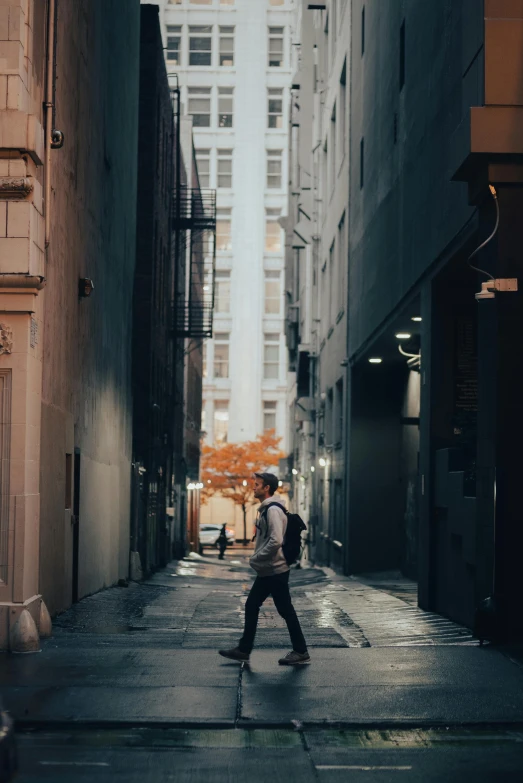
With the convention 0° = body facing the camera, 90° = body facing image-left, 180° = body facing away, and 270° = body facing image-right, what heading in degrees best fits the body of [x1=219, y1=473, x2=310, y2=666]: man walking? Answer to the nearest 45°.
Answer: approximately 90°

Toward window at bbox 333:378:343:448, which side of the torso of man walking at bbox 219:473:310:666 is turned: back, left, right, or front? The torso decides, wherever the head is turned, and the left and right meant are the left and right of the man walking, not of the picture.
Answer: right

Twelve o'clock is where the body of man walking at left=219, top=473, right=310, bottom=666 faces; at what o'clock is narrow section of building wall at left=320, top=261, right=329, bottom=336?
The narrow section of building wall is roughly at 3 o'clock from the man walking.

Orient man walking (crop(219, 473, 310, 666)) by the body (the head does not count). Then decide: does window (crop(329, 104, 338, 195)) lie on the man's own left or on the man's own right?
on the man's own right

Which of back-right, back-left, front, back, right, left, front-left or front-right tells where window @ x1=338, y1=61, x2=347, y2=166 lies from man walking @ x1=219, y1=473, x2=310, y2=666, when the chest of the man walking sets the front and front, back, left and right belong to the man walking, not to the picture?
right

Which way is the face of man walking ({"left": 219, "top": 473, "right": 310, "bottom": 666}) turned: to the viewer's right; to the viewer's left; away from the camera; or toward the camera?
to the viewer's left

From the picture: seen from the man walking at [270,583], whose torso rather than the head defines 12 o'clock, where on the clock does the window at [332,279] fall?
The window is roughly at 3 o'clock from the man walking.

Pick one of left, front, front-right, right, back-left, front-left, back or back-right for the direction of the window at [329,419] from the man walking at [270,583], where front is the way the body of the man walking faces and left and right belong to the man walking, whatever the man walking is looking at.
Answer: right
